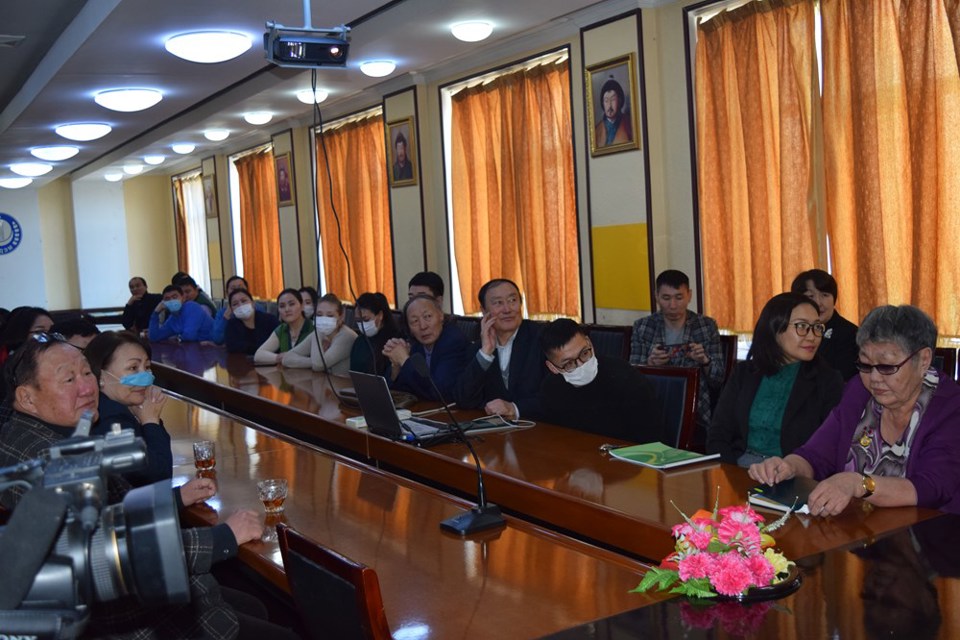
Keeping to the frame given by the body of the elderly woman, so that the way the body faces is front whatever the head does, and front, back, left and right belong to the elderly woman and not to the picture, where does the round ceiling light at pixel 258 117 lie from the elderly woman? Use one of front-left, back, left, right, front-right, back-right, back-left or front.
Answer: right

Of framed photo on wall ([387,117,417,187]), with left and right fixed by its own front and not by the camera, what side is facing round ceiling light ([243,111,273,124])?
right

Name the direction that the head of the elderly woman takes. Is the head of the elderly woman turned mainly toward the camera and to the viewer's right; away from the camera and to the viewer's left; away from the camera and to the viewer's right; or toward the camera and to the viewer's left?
toward the camera and to the viewer's left

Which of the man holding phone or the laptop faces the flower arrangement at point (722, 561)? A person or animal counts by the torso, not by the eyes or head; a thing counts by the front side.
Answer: the man holding phone

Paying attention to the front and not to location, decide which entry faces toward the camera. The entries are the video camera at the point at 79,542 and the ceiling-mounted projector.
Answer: the ceiling-mounted projector

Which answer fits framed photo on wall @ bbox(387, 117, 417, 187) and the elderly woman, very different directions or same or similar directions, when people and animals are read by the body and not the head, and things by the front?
same or similar directions

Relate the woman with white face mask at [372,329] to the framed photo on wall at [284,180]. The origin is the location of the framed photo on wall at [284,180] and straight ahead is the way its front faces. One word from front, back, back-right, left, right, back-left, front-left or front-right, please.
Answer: front-left

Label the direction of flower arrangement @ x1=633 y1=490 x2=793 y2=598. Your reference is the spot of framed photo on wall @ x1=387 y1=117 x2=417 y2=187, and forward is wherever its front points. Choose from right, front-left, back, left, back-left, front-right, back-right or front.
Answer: front-left

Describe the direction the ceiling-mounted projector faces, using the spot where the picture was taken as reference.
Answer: facing the viewer

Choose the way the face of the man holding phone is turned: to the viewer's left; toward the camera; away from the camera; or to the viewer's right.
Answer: toward the camera

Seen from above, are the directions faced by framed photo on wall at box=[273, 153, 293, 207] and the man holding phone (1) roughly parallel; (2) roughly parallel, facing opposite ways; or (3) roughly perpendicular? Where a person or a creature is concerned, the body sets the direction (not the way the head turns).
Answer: roughly parallel

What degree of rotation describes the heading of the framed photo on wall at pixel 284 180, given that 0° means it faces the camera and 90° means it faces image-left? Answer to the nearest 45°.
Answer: approximately 45°

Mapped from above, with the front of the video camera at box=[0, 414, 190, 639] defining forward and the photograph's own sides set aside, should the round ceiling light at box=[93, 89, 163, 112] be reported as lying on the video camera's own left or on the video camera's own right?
on the video camera's own left

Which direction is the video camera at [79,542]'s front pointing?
to the viewer's right

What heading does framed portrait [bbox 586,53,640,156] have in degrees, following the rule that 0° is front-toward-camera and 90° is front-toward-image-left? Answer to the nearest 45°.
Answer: approximately 45°

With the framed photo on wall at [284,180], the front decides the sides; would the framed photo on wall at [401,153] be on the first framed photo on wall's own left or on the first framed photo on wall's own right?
on the first framed photo on wall's own left

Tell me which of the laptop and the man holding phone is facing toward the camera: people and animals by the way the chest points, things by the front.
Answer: the man holding phone

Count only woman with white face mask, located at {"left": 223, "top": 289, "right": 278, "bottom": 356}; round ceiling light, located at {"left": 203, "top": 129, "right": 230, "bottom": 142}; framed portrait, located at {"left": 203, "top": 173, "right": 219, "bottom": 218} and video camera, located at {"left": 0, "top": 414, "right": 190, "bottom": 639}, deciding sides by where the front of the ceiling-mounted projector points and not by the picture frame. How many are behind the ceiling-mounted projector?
3

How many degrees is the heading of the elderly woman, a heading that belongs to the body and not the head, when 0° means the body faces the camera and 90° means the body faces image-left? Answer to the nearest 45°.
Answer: approximately 45°
